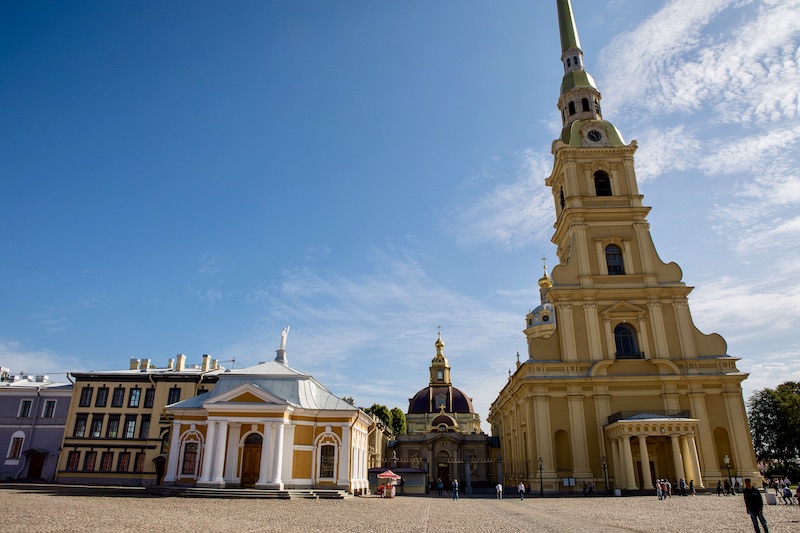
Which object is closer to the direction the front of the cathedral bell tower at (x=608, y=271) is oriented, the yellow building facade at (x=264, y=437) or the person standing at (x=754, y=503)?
the person standing

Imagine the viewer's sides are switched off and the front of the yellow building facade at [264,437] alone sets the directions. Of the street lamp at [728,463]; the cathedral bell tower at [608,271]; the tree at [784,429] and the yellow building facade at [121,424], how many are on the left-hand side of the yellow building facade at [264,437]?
3

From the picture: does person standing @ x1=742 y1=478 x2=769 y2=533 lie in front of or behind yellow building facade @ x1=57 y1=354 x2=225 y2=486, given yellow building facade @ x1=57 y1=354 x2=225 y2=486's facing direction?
in front

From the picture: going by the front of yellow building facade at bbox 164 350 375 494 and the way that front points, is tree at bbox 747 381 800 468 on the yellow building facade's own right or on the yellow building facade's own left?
on the yellow building facade's own left

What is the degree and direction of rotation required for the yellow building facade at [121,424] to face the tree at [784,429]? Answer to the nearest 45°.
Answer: approximately 90° to its left

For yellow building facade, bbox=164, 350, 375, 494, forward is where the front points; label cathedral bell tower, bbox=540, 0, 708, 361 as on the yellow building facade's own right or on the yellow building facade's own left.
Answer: on the yellow building facade's own left

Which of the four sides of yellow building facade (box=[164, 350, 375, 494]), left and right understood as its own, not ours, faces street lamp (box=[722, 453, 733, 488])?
left

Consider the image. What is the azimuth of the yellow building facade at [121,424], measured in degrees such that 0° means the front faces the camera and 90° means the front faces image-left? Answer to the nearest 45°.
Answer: approximately 0°

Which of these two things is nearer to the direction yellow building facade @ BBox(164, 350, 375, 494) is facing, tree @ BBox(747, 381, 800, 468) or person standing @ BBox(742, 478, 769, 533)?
the person standing

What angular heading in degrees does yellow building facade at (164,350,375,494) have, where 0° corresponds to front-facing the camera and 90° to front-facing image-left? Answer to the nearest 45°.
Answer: approximately 0°
